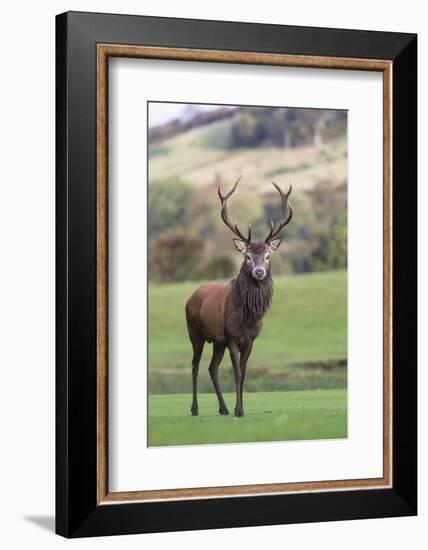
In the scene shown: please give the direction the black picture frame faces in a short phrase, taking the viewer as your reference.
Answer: facing the viewer and to the right of the viewer
